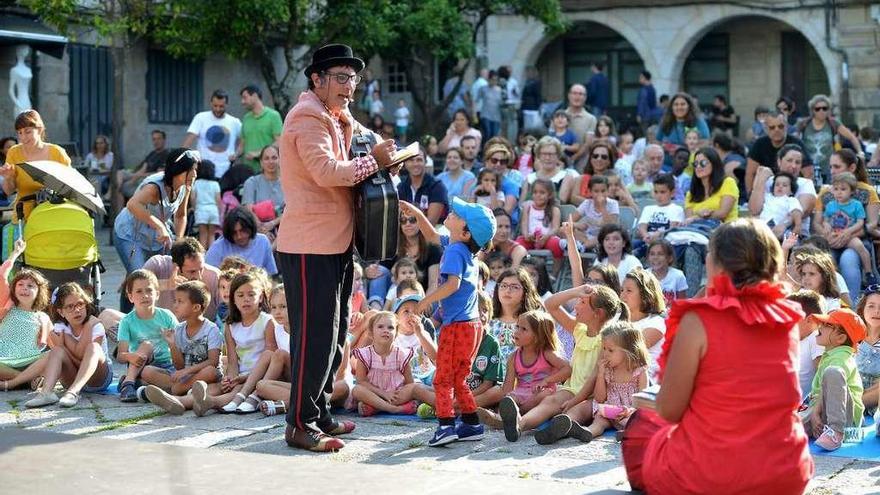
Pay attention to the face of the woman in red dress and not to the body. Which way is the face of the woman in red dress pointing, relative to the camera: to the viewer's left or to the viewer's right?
to the viewer's left

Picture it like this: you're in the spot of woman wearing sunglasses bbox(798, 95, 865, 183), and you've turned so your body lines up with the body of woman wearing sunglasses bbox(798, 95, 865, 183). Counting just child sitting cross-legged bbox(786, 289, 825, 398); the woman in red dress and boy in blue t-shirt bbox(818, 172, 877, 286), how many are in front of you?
3

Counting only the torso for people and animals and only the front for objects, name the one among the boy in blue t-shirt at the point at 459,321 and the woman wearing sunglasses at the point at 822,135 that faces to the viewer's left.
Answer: the boy in blue t-shirt

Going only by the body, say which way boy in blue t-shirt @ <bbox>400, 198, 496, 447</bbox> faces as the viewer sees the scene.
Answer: to the viewer's left

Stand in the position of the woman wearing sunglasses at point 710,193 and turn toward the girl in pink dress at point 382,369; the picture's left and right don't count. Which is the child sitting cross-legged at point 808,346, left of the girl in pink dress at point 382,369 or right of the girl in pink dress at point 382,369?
left

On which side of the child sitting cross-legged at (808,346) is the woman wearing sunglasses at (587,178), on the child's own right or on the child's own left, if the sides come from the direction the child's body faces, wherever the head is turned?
on the child's own right

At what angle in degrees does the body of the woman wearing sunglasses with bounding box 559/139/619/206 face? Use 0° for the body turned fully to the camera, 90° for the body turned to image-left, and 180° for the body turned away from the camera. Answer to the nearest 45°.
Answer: approximately 0°

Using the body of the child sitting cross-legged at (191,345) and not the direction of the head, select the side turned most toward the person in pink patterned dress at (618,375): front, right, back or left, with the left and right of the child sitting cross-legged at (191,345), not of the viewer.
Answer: left
